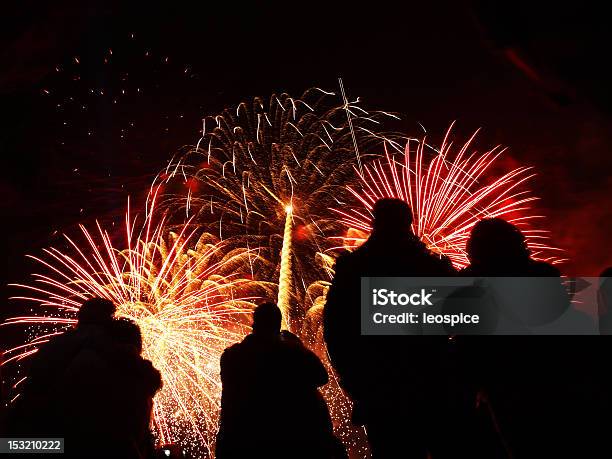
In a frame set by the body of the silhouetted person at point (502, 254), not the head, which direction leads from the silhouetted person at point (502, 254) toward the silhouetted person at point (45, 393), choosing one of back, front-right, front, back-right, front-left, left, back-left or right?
left

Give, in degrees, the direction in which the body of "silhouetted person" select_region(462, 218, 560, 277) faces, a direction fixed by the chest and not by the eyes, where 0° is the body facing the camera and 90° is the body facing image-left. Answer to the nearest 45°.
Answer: approximately 180°

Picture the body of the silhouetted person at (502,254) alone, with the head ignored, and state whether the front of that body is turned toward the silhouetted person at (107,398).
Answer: no

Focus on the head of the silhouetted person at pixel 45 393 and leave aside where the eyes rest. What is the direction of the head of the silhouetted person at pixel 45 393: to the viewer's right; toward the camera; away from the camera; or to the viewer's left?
away from the camera

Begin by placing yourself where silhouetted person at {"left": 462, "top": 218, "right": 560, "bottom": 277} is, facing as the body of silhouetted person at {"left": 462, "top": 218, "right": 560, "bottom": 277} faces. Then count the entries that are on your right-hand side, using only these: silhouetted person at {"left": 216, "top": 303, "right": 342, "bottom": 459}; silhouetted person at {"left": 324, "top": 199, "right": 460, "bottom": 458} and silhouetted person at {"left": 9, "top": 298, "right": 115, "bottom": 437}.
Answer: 0

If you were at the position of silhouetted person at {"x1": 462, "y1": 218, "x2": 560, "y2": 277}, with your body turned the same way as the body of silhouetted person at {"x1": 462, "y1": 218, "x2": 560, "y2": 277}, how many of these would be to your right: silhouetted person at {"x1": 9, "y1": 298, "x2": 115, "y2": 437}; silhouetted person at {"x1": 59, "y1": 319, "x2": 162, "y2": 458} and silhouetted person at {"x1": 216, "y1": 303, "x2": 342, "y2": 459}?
0

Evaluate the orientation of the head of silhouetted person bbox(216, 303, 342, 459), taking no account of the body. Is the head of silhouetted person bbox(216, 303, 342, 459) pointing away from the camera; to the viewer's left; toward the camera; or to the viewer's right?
away from the camera

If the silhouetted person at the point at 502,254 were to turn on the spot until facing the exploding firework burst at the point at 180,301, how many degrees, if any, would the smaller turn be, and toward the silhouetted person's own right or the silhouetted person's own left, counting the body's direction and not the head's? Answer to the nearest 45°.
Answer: approximately 45° to the silhouetted person's own left

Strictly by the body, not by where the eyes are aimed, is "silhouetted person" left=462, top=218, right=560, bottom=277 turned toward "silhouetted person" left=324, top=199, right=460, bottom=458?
no

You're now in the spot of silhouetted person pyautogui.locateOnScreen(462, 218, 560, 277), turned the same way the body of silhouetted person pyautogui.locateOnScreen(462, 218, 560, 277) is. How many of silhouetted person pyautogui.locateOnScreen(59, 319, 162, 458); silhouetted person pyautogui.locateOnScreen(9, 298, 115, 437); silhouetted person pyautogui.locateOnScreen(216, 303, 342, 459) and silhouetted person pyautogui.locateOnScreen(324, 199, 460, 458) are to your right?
0

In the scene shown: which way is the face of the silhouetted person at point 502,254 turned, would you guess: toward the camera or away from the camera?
away from the camera

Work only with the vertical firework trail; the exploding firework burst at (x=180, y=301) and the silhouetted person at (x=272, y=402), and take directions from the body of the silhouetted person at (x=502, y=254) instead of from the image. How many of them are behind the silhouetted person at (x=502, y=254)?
0

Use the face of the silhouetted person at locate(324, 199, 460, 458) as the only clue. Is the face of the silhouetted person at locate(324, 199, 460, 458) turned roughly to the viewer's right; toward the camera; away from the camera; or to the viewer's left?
away from the camera

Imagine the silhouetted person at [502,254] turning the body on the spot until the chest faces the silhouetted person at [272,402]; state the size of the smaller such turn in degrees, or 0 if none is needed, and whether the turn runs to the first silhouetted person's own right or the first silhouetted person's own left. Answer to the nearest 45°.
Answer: approximately 45° to the first silhouetted person's own left
